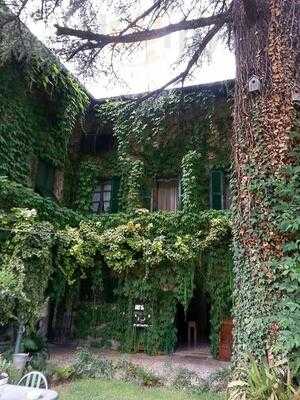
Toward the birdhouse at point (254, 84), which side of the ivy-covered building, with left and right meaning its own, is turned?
front

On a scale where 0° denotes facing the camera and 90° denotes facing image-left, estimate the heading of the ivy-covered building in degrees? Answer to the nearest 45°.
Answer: approximately 0°

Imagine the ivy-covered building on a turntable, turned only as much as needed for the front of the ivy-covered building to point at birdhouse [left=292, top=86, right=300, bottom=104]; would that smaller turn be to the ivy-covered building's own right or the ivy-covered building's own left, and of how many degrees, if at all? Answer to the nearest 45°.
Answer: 0° — it already faces it

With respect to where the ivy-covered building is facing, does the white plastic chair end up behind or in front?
in front

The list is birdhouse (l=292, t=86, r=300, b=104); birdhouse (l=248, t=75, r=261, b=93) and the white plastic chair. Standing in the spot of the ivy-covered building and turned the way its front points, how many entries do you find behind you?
0
